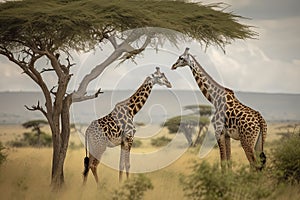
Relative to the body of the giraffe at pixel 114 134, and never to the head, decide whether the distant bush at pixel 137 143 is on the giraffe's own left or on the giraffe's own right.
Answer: on the giraffe's own left

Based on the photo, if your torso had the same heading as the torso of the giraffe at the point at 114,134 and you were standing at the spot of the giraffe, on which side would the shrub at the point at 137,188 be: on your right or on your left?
on your right

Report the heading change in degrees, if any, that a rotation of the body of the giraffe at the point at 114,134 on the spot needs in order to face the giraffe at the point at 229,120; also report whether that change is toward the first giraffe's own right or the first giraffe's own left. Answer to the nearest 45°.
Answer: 0° — it already faces it

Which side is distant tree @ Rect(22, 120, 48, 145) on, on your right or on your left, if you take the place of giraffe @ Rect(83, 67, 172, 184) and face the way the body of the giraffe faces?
on your left

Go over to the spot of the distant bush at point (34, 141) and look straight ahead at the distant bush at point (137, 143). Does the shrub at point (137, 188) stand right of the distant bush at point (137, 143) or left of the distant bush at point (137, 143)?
right

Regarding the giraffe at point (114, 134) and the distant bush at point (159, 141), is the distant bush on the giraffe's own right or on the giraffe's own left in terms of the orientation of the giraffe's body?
on the giraffe's own left

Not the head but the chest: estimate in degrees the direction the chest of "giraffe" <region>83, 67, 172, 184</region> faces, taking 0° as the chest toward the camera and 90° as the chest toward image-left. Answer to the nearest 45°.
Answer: approximately 270°

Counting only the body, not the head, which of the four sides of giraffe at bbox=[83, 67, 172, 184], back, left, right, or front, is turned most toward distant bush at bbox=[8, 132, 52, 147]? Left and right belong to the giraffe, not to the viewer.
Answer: left

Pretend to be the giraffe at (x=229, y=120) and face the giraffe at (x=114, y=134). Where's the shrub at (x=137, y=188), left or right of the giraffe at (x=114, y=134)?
left
